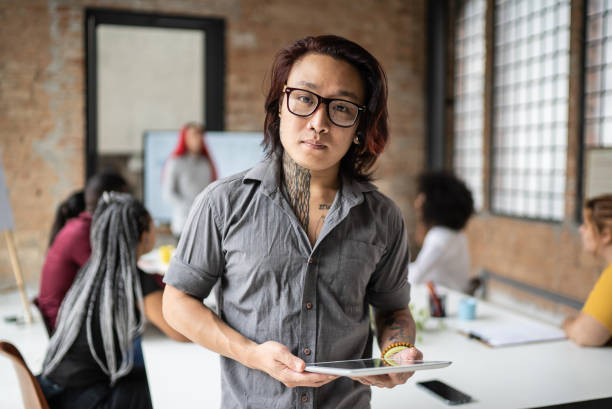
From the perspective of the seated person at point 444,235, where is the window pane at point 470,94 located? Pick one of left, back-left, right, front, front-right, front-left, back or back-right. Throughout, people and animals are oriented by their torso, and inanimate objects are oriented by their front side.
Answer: front-right

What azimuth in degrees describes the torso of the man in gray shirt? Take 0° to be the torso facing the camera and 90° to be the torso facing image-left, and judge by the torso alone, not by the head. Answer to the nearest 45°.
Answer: approximately 0°

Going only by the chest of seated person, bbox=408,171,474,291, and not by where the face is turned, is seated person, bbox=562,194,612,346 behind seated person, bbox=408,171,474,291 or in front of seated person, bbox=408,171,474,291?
behind

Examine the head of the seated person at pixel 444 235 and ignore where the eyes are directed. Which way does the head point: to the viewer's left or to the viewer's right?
to the viewer's left

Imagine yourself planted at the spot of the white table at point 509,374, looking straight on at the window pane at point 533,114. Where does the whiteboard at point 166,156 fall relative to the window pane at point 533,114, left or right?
left

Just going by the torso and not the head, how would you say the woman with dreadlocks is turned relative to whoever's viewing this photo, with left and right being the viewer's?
facing away from the viewer and to the right of the viewer

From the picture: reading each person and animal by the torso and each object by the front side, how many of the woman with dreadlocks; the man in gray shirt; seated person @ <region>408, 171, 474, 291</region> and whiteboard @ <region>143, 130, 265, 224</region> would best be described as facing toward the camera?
2

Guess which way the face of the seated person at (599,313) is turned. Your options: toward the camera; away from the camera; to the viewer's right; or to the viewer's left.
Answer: to the viewer's left

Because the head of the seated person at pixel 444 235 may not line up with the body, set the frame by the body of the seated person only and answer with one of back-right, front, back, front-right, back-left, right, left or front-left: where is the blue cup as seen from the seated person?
back-left

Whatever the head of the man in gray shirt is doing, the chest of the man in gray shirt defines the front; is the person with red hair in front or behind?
behind
